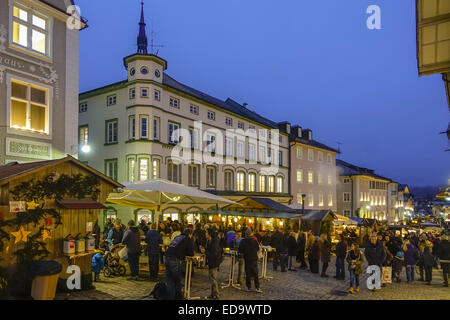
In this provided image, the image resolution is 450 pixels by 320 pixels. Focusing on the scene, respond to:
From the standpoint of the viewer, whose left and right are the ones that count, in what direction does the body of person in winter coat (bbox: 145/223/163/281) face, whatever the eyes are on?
facing away from the viewer
